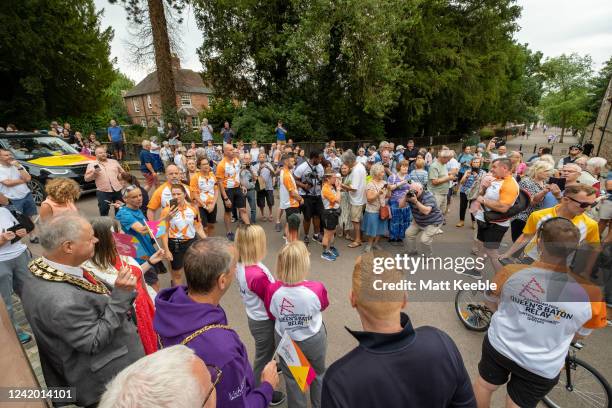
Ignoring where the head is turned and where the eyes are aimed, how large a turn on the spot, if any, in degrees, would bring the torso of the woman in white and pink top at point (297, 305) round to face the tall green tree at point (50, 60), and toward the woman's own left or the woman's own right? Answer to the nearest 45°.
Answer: approximately 45° to the woman's own left

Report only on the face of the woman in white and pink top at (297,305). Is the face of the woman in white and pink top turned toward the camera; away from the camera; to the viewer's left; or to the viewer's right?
away from the camera

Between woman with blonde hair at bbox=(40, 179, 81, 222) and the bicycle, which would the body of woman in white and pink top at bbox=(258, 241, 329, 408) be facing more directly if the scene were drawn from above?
the woman with blonde hair

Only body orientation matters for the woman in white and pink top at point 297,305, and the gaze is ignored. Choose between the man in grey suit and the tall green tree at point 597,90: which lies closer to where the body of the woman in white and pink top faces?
the tall green tree

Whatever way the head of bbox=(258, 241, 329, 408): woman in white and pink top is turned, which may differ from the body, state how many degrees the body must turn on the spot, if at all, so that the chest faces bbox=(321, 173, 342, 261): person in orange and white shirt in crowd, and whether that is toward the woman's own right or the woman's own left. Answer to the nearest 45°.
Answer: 0° — they already face them

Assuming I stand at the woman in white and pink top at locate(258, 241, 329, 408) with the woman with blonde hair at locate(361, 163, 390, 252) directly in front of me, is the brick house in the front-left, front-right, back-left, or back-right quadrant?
front-left

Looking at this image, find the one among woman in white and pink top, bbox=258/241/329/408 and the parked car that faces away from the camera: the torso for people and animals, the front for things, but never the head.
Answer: the woman in white and pink top

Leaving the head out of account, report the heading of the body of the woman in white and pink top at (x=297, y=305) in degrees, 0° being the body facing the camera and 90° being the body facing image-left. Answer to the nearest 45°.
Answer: approximately 180°

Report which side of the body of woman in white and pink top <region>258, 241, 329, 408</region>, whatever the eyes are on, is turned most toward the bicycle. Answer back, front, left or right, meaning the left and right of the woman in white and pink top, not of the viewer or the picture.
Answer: right

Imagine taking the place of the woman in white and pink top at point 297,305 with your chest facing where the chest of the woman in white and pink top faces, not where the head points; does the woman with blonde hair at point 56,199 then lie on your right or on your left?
on your left

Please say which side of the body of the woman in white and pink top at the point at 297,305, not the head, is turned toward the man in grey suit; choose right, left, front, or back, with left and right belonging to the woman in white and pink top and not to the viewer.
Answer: left

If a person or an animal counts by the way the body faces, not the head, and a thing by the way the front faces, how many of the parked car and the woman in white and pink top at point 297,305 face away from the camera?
1

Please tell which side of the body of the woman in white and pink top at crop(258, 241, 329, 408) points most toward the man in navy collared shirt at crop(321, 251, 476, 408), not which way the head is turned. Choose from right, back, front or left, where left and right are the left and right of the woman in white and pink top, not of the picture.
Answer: back

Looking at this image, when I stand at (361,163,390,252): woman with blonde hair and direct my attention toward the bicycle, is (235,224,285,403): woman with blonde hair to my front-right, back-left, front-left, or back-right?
front-right

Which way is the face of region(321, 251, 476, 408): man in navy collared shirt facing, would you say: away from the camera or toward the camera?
away from the camera

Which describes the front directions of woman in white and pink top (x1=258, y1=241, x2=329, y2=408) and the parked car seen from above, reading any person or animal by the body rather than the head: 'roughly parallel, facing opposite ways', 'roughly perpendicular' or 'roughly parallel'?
roughly perpendicular
